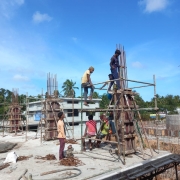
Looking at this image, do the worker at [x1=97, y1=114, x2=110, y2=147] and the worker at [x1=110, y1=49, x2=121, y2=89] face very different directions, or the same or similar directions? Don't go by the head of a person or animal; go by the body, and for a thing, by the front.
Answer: very different directions
